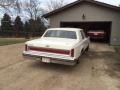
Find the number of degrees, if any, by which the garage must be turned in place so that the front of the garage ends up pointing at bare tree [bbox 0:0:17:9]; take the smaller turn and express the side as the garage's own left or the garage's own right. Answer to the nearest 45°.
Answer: approximately 135° to the garage's own right

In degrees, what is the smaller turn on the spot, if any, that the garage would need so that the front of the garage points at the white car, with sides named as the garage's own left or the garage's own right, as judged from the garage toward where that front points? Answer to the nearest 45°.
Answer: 0° — it already faces it

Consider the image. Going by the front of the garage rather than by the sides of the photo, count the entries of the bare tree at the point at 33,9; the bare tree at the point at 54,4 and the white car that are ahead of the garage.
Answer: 1

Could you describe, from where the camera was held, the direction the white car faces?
facing away from the viewer and to the right of the viewer

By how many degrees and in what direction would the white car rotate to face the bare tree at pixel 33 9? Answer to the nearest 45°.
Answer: approximately 45° to its left

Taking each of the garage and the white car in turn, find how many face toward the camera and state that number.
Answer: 1

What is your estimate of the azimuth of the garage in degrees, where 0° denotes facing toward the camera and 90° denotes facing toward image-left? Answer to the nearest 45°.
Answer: approximately 0°

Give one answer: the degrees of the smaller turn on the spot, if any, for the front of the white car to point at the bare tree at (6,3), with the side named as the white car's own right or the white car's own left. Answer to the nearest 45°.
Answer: approximately 90° to the white car's own left
